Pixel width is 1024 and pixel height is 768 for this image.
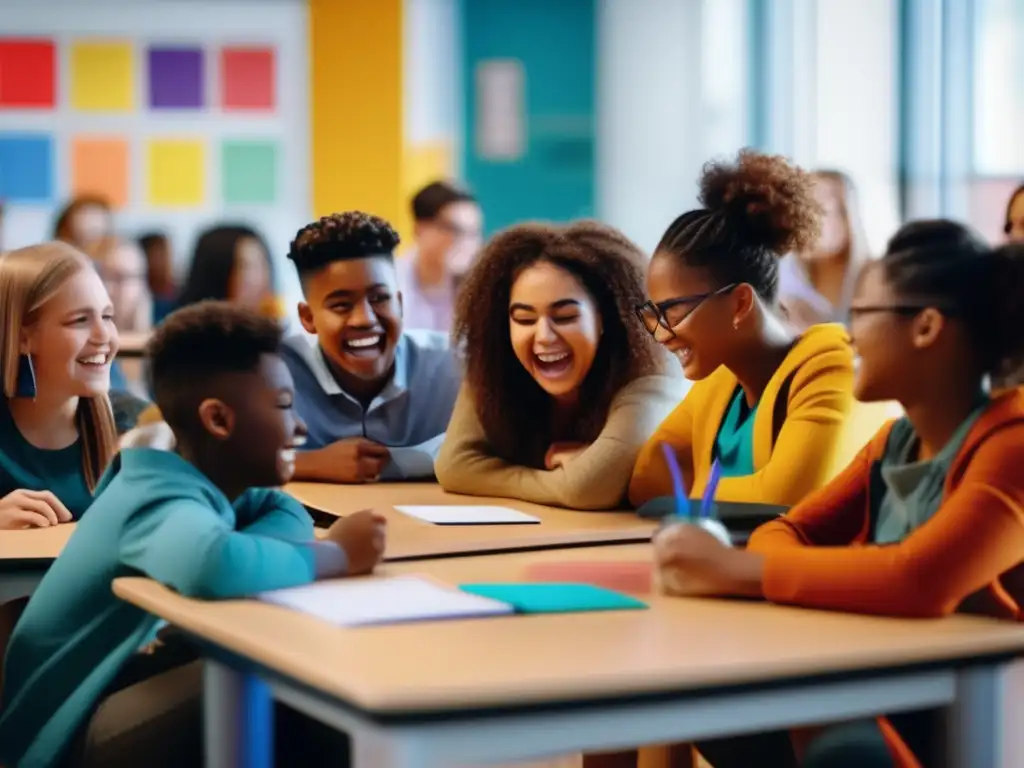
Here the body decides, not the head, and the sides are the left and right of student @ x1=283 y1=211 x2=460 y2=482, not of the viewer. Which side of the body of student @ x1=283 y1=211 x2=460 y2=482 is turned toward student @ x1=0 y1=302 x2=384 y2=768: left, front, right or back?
front

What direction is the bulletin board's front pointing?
toward the camera

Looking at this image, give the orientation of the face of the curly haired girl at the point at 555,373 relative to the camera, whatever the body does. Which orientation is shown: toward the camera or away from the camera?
toward the camera

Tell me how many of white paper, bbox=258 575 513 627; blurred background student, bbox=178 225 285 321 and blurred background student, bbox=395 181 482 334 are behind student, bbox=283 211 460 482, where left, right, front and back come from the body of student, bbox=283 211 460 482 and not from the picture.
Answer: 2

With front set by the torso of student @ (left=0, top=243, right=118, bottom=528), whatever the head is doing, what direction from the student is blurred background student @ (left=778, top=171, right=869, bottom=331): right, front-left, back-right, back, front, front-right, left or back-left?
left

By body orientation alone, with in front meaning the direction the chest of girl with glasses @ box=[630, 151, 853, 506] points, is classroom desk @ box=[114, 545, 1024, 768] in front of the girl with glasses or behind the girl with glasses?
in front

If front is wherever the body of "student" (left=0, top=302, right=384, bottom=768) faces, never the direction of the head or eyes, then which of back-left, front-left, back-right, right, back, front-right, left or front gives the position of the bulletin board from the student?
left

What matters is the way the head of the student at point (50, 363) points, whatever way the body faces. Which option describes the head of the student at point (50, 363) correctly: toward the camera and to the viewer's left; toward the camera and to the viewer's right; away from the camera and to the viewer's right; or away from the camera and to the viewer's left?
toward the camera and to the viewer's right

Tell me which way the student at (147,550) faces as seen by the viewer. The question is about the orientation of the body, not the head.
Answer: to the viewer's right

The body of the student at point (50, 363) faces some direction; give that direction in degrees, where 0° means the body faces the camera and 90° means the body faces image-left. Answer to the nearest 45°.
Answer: approximately 315°
